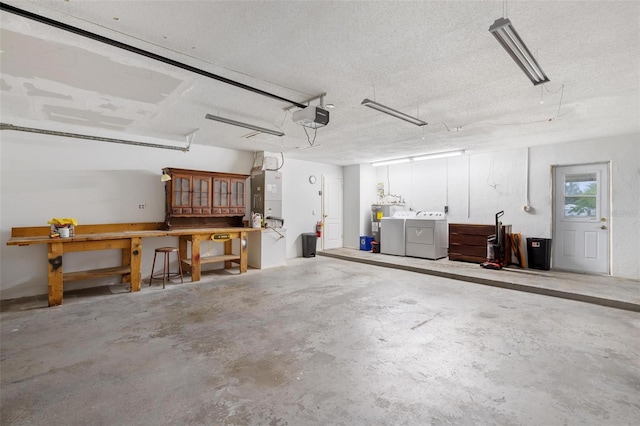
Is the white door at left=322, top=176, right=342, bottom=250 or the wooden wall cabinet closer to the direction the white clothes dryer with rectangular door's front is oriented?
the wooden wall cabinet

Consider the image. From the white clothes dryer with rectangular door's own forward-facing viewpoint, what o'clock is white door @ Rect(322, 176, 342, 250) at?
The white door is roughly at 2 o'clock from the white clothes dryer with rectangular door.

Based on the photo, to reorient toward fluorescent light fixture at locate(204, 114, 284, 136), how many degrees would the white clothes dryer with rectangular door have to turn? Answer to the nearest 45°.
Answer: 0° — it already faces it

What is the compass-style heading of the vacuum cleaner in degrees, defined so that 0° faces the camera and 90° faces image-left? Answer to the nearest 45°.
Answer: approximately 45°

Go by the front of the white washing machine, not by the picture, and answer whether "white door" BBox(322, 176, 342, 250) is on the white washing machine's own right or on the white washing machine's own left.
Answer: on the white washing machine's own right

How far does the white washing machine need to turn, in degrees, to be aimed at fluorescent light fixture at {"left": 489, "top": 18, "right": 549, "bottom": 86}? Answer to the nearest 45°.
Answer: approximately 45° to its left
